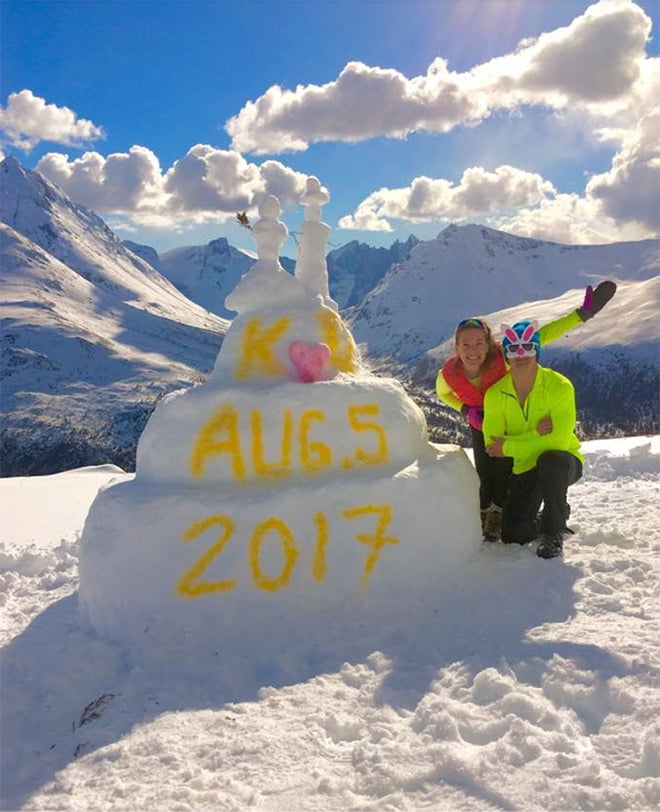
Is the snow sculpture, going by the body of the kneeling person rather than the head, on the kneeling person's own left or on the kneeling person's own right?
on the kneeling person's own right

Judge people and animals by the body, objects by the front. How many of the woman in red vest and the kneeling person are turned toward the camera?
2

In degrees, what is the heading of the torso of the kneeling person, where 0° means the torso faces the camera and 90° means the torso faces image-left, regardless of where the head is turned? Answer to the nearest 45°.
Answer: approximately 0°
